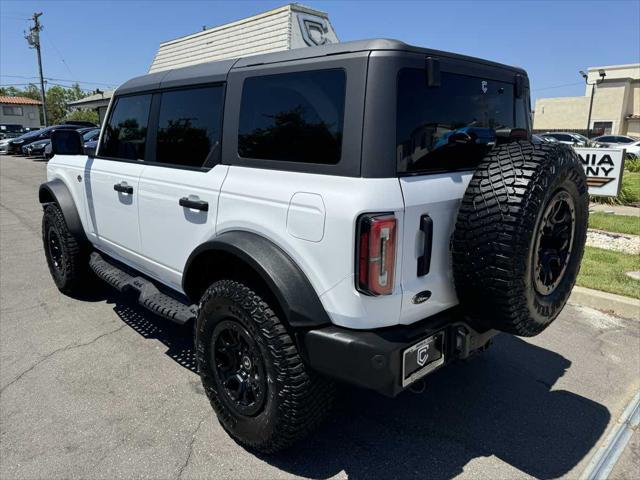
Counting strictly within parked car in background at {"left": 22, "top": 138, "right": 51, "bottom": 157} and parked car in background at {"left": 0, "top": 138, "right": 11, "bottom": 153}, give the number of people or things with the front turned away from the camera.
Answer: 0

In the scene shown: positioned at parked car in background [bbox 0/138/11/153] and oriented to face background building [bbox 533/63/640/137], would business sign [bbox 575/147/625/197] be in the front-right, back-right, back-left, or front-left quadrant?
front-right

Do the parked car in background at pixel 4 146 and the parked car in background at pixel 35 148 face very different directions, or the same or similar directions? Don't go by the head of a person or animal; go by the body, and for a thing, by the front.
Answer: same or similar directions

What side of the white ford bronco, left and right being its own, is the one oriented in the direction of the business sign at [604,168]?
right

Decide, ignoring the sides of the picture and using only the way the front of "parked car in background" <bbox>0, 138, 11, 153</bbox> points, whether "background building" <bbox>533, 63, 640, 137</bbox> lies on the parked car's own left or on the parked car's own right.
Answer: on the parked car's own left

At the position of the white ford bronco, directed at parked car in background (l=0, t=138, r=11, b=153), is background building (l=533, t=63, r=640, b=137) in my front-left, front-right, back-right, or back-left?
front-right

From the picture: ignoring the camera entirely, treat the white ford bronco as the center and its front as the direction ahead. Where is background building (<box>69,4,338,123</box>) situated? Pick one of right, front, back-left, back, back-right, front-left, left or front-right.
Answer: front-right

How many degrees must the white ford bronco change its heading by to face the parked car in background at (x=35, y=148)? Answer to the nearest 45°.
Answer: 0° — it already faces it

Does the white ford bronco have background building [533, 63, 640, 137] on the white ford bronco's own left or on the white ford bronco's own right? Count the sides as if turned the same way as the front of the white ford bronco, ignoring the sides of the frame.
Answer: on the white ford bronco's own right

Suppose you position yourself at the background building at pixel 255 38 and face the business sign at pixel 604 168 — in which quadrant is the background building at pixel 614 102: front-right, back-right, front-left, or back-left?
front-left
